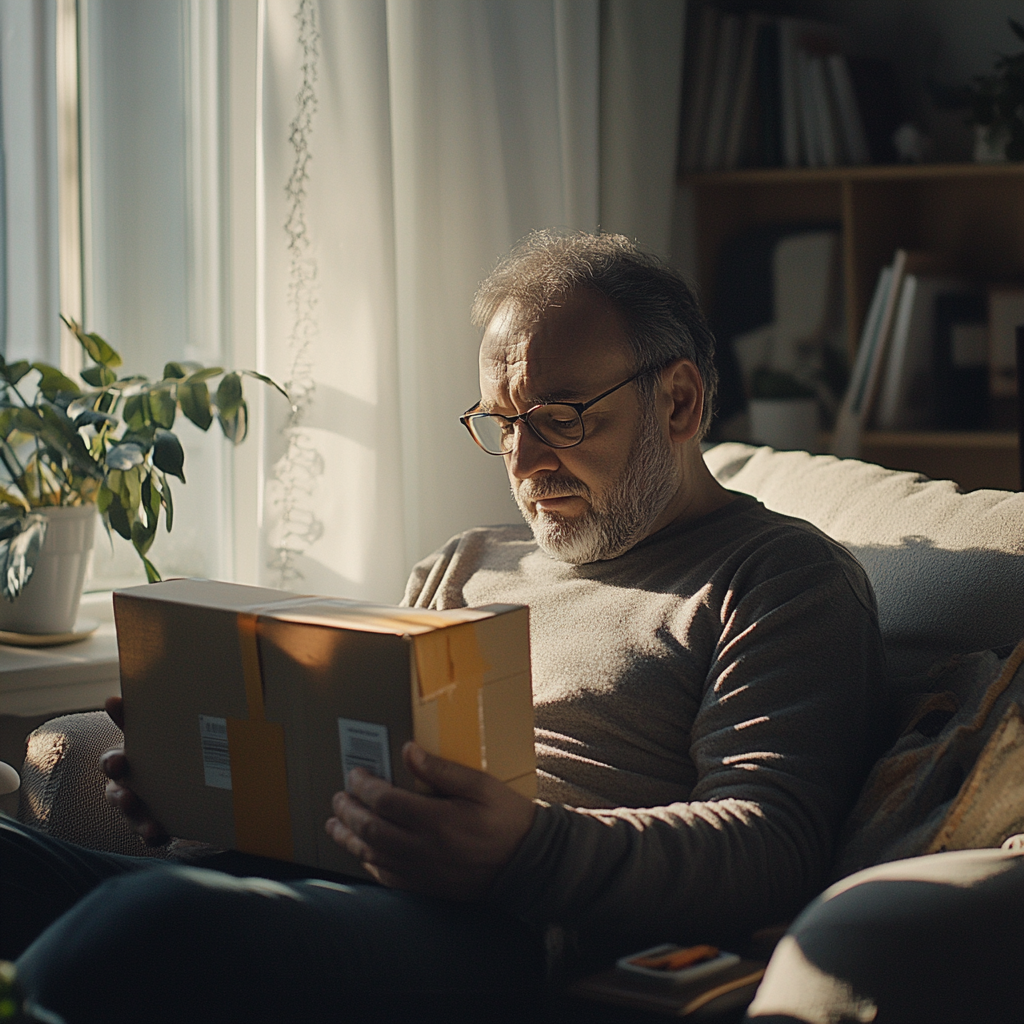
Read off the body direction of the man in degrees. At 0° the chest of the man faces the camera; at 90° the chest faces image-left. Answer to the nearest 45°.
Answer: approximately 45°

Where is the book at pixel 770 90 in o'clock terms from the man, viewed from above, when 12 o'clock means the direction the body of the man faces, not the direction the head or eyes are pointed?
The book is roughly at 5 o'clock from the man.

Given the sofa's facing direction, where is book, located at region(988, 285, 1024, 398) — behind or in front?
behind

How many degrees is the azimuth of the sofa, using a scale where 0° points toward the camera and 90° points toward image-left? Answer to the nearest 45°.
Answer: approximately 45°

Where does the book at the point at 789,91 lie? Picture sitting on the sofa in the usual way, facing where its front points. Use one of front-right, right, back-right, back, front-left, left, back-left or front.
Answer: back-right

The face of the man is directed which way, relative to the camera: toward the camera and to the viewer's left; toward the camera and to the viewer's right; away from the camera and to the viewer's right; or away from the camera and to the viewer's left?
toward the camera and to the viewer's left

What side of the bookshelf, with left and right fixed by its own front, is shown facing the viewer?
front

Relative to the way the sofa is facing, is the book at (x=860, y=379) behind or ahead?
behind

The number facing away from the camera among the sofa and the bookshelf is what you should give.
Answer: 0

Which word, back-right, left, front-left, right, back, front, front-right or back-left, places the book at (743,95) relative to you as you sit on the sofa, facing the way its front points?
back-right
